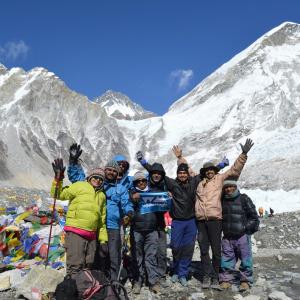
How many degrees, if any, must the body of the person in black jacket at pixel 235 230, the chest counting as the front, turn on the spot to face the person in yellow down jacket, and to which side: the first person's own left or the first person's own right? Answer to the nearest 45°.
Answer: approximately 45° to the first person's own right

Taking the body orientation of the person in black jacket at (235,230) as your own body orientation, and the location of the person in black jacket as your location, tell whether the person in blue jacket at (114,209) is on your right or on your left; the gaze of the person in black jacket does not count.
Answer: on your right

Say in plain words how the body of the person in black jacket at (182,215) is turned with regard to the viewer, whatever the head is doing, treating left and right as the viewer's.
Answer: facing the viewer

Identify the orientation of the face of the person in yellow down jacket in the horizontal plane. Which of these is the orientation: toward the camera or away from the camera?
toward the camera

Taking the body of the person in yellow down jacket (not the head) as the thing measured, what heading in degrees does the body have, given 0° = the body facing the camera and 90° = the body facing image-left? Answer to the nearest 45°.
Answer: approximately 315°

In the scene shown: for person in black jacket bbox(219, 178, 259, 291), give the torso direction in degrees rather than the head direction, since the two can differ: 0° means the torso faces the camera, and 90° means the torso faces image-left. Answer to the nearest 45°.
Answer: approximately 0°

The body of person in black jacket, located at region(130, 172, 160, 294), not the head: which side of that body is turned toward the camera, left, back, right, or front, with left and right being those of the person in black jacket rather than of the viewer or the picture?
front

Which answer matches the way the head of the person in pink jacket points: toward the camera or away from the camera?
toward the camera

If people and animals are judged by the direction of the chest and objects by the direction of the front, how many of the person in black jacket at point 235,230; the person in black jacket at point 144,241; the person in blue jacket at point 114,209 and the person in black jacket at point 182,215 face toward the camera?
4

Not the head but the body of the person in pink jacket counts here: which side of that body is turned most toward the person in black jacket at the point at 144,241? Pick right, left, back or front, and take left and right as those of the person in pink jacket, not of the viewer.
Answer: right

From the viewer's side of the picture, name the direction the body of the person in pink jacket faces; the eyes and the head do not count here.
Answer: toward the camera

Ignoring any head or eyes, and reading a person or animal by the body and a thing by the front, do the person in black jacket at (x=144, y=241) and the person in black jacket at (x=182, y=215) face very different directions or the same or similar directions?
same or similar directions

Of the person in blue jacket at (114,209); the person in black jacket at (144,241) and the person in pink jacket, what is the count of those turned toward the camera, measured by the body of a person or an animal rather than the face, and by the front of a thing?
3
